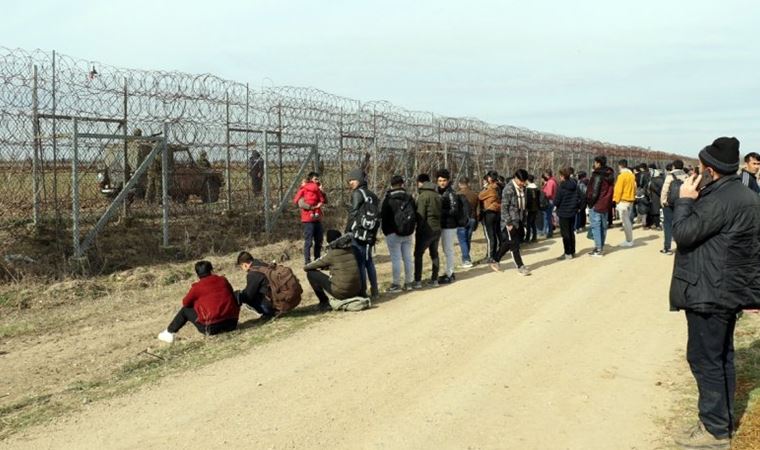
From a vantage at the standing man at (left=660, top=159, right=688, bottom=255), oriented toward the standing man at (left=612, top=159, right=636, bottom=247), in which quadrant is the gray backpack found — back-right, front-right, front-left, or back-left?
back-left

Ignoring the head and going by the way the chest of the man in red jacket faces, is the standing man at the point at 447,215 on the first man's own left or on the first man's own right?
on the first man's own right

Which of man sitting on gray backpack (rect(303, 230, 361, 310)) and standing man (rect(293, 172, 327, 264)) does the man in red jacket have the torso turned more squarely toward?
the standing man

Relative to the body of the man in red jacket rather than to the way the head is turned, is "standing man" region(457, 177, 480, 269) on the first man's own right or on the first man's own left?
on the first man's own right

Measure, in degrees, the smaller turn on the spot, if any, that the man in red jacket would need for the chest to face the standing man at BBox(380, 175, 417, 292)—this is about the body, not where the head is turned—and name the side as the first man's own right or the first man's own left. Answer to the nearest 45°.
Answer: approximately 90° to the first man's own right

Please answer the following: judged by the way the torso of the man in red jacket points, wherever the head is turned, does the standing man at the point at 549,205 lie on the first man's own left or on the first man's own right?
on the first man's own right

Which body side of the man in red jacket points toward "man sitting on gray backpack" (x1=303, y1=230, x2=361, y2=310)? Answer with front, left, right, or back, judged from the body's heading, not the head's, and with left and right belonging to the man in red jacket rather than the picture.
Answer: right

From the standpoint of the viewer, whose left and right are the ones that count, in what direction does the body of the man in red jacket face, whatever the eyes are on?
facing away from the viewer and to the left of the viewer

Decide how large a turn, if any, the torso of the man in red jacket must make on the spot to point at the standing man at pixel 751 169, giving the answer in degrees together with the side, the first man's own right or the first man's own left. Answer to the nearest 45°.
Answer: approximately 135° to the first man's own right
